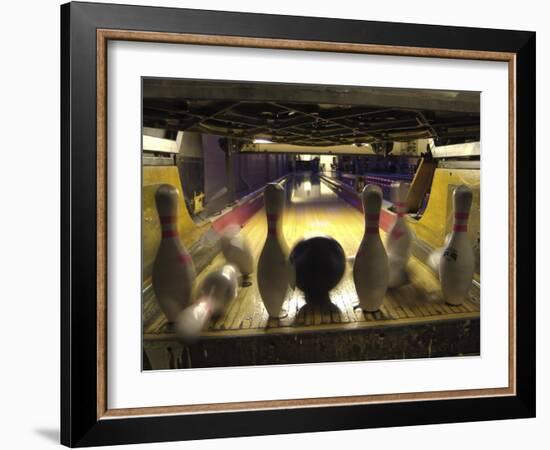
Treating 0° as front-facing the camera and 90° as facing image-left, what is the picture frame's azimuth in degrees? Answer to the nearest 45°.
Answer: approximately 315°
